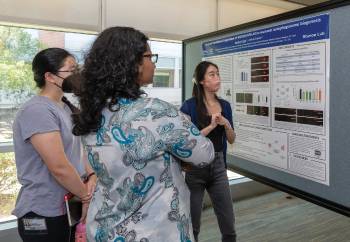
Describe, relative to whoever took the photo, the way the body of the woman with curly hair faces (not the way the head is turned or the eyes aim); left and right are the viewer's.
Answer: facing away from the viewer and to the right of the viewer

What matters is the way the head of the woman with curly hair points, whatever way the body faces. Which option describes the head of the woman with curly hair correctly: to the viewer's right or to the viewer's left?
to the viewer's right

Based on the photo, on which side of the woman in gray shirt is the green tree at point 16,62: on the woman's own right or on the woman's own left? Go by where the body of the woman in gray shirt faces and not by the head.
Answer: on the woman's own left

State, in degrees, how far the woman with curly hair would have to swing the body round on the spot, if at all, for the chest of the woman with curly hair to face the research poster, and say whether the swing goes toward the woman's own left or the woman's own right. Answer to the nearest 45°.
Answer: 0° — they already face it

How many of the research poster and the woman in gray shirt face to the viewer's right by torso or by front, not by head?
1

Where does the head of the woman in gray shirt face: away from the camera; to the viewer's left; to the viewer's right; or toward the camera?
to the viewer's right

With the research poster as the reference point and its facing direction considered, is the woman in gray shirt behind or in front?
in front

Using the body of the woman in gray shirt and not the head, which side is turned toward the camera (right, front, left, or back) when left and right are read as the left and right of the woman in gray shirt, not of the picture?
right

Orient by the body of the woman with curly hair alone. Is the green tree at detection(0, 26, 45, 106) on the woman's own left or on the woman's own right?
on the woman's own left

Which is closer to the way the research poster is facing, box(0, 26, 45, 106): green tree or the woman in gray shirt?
the woman in gray shirt
